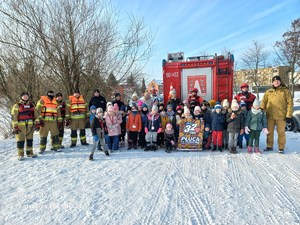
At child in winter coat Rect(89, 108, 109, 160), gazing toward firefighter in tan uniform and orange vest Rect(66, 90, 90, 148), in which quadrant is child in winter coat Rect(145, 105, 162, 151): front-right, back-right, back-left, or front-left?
back-right

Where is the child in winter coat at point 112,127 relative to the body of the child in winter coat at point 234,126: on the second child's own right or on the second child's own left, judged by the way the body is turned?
on the second child's own right

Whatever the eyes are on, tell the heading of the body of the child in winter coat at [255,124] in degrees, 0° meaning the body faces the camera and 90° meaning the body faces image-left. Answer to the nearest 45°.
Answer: approximately 0°

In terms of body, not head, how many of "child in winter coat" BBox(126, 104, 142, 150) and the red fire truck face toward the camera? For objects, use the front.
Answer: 1

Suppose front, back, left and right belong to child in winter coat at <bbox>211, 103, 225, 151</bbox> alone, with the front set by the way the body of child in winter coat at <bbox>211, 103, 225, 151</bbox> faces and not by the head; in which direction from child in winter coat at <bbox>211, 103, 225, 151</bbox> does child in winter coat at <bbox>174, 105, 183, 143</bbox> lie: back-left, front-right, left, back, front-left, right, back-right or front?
right

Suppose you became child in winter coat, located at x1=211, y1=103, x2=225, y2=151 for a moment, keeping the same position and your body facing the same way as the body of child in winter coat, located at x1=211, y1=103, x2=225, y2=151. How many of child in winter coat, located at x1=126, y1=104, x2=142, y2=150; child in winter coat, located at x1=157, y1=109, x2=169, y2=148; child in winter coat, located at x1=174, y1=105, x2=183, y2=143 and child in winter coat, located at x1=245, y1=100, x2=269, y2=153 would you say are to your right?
3

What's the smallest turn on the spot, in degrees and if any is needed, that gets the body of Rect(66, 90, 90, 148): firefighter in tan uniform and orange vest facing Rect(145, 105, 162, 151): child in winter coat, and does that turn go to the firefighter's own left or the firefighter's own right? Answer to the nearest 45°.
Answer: approximately 45° to the firefighter's own left
